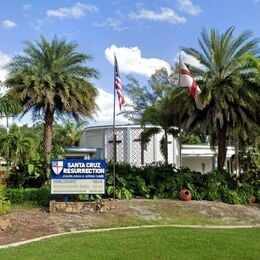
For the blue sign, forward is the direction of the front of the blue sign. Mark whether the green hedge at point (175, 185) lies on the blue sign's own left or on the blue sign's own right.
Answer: on the blue sign's own left

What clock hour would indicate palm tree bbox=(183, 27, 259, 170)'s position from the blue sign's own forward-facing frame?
The palm tree is roughly at 8 o'clock from the blue sign.

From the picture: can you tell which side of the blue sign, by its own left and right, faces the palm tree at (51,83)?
back

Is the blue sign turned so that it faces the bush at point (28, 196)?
no

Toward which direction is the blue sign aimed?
toward the camera

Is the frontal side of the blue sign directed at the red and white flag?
no

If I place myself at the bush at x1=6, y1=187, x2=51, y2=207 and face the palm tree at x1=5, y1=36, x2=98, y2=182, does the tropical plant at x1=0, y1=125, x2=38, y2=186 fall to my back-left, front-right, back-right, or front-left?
front-left

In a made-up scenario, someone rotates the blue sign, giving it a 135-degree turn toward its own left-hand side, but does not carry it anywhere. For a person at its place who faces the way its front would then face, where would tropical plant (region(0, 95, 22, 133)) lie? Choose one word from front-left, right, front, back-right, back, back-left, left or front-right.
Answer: back-left

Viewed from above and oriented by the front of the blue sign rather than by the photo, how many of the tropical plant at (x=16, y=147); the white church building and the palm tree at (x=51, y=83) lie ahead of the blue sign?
0
